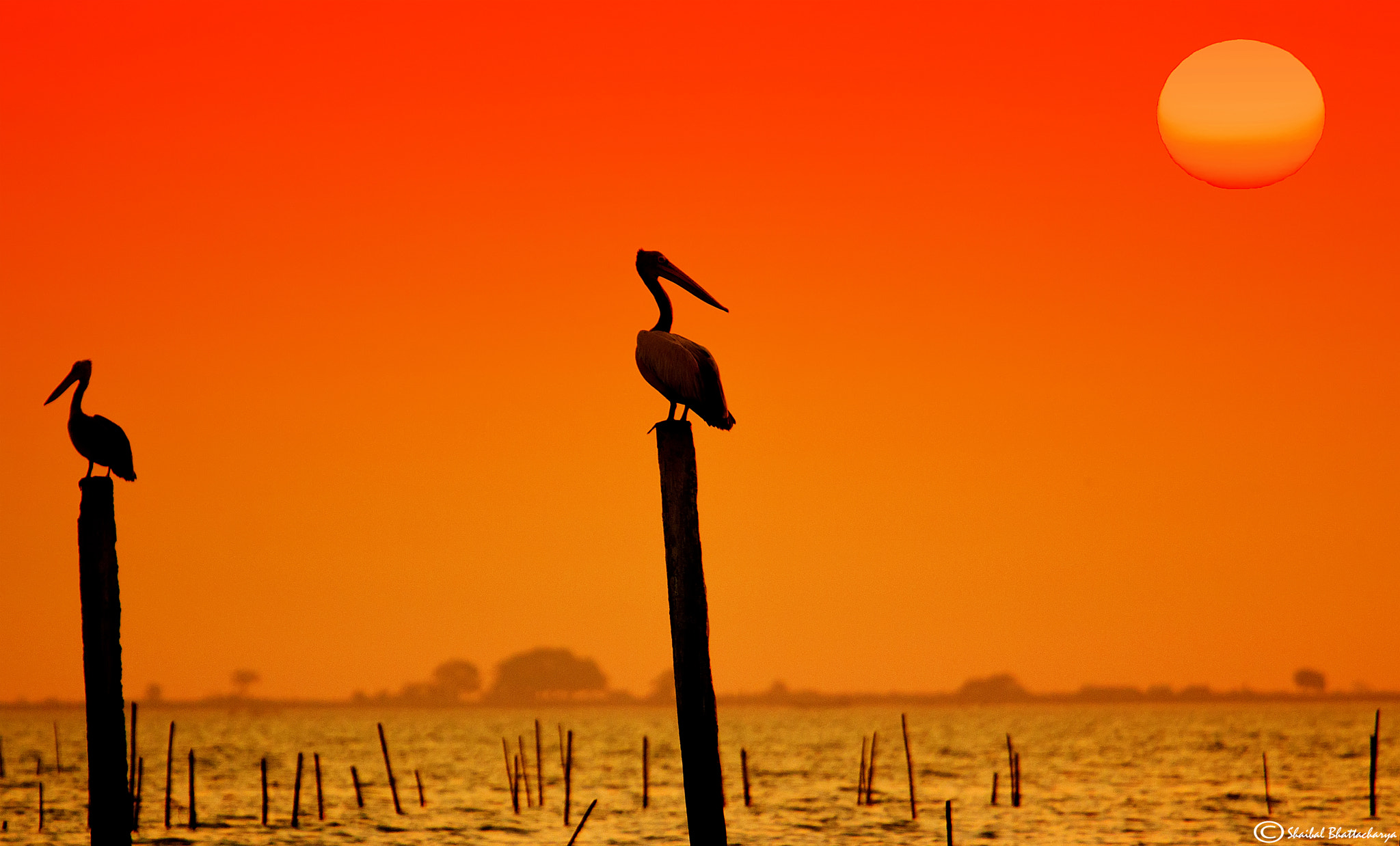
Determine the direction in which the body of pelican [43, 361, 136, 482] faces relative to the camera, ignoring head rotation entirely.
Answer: to the viewer's left

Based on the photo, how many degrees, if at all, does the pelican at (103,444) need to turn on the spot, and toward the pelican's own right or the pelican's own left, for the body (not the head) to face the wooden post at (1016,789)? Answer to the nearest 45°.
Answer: approximately 135° to the pelican's own right

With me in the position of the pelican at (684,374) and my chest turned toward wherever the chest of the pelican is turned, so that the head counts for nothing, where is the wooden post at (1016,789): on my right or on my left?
on my right

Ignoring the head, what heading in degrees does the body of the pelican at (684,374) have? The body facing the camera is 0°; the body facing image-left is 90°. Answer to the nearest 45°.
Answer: approximately 90°

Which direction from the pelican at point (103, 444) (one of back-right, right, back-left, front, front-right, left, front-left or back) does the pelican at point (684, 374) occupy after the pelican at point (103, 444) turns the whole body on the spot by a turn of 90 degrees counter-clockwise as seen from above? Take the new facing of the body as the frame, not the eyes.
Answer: front-left

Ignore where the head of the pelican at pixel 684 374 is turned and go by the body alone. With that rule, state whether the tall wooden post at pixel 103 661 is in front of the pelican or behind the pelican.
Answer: in front
